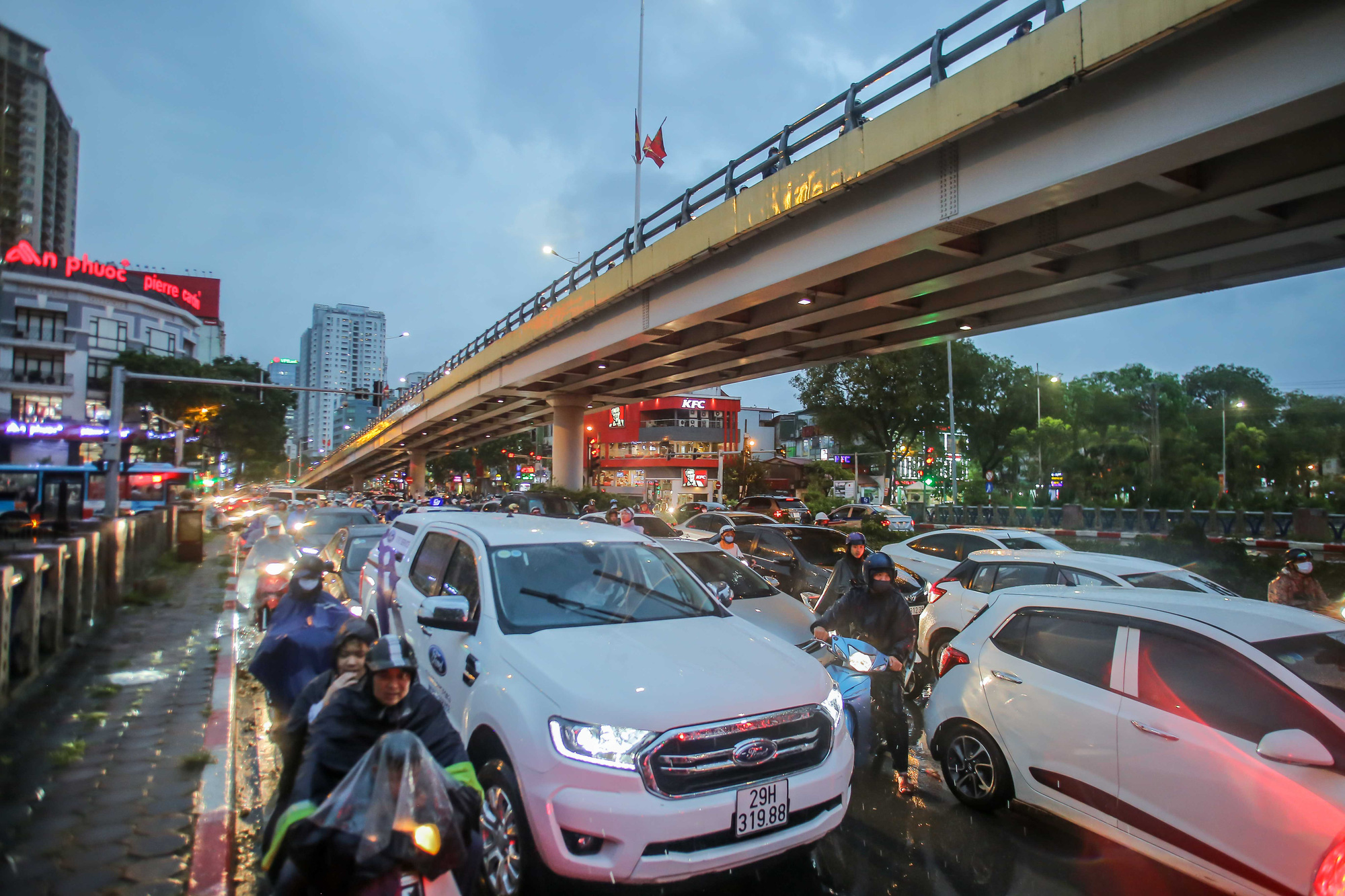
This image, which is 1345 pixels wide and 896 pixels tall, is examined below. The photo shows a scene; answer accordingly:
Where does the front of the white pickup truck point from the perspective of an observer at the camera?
facing the viewer and to the right of the viewer

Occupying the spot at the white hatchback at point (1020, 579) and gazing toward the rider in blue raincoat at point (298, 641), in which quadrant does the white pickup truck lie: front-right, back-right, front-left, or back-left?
front-left

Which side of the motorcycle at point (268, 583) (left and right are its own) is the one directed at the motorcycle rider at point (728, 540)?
left

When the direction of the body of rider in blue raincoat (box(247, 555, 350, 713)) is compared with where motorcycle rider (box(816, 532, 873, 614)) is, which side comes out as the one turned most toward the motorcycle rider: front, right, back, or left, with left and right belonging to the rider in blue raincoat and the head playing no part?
left

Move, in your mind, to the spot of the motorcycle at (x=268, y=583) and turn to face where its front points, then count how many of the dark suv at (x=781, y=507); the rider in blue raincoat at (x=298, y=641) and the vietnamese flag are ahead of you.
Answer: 1

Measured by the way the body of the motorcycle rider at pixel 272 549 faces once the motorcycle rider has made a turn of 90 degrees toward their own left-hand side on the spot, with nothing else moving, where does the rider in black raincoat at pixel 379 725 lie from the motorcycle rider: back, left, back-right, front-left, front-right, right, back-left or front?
right

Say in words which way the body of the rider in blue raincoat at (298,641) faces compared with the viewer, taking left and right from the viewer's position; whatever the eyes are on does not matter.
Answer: facing the viewer

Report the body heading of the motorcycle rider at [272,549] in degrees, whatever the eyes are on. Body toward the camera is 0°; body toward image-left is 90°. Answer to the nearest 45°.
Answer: approximately 0°

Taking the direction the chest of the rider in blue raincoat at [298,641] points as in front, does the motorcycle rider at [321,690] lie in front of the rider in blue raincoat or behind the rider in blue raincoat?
in front

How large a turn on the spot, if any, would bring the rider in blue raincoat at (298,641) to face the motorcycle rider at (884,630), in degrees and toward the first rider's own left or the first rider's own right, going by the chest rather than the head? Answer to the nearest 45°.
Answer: approximately 90° to the first rider's own left

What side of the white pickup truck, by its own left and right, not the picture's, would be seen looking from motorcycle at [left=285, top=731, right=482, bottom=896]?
right

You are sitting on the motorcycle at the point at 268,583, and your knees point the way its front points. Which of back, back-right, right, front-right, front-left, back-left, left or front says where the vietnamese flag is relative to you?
back-left
